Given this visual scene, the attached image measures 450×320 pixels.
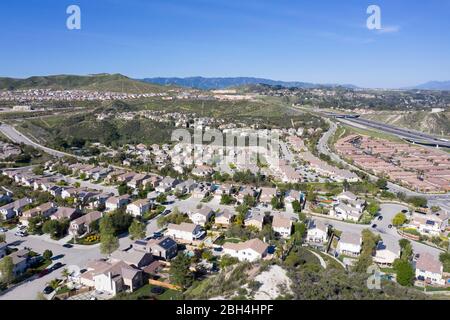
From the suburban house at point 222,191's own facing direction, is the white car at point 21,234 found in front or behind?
in front

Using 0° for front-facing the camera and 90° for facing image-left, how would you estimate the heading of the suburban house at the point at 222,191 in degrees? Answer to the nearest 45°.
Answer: approximately 45°

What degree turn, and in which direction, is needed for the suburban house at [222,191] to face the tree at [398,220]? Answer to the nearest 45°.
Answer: approximately 90° to its left

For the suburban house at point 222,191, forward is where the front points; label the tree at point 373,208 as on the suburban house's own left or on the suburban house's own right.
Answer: on the suburban house's own left

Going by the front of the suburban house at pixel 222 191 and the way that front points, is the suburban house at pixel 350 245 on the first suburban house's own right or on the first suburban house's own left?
on the first suburban house's own left

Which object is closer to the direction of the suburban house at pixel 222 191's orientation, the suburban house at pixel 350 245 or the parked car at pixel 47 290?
the parked car

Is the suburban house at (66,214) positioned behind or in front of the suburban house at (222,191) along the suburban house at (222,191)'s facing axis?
in front

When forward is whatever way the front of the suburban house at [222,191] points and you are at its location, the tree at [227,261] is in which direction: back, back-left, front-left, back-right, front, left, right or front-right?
front-left

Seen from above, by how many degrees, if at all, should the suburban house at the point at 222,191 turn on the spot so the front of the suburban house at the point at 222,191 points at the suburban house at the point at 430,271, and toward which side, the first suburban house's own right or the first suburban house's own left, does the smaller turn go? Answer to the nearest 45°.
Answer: approximately 90° to the first suburban house's own left

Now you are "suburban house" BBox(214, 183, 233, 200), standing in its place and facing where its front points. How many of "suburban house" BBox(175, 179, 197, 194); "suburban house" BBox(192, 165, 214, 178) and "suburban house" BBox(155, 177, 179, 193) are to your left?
0

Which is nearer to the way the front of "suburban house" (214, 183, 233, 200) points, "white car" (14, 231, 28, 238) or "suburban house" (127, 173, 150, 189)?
the white car

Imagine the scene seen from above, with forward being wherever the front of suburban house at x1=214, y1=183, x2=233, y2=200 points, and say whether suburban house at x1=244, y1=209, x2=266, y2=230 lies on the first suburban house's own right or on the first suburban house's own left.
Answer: on the first suburban house's own left

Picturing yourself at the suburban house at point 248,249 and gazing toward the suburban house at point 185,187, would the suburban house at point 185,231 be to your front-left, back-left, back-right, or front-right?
front-left

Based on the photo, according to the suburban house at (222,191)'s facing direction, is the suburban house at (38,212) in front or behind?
in front

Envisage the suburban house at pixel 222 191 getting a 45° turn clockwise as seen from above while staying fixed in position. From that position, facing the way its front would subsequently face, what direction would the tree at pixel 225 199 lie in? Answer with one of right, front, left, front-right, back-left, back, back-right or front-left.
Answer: left
